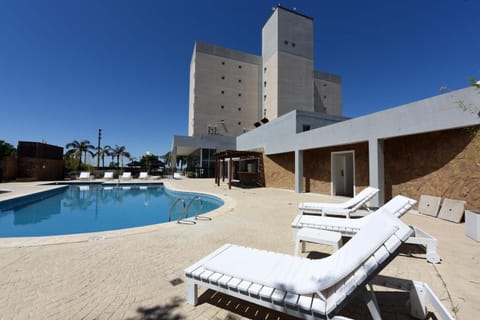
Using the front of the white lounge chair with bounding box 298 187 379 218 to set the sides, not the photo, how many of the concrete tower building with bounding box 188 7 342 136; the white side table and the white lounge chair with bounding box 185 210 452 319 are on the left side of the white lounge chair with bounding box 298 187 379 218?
2

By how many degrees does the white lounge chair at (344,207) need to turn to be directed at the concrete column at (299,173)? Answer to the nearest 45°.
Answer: approximately 90° to its right

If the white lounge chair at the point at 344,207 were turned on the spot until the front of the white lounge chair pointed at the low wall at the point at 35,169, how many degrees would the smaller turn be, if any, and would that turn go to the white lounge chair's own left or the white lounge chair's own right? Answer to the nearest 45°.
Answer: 0° — it already faces it

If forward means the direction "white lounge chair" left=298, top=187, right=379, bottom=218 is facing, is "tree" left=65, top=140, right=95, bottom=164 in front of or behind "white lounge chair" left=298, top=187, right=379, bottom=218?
in front

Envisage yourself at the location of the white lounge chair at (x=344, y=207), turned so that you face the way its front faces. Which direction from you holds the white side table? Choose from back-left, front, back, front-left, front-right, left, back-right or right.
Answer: left

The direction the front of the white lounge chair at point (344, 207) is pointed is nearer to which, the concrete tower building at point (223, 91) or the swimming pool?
the swimming pool

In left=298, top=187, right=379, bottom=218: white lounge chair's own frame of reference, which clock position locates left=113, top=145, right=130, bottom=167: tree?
The tree is roughly at 1 o'clock from the white lounge chair.

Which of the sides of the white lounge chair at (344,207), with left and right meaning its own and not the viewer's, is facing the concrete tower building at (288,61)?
right

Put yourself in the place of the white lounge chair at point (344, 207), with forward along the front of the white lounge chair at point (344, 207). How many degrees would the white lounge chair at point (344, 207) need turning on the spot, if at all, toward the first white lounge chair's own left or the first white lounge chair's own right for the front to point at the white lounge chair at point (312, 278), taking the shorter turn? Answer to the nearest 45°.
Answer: approximately 90° to the first white lounge chair's own left

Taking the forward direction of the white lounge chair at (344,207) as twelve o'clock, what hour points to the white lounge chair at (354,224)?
the white lounge chair at (354,224) is roughly at 9 o'clock from the white lounge chair at (344,207).

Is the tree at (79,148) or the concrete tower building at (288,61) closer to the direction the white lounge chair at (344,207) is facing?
the tree

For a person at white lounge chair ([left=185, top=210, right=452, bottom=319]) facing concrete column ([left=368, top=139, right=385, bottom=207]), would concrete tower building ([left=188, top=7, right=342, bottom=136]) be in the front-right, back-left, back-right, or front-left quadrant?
front-left

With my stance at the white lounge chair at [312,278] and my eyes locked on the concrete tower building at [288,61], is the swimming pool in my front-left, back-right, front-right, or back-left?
front-left

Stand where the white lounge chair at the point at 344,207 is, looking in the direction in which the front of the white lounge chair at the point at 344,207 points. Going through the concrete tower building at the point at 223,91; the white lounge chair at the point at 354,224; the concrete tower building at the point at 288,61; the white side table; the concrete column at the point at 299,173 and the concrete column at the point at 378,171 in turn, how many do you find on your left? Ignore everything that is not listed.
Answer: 2

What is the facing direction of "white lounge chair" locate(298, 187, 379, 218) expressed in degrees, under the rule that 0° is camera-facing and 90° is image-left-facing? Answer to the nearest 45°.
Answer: approximately 90°
